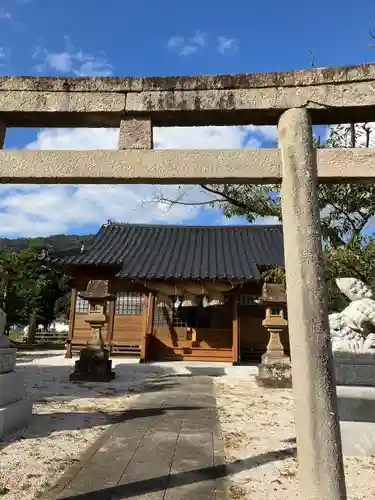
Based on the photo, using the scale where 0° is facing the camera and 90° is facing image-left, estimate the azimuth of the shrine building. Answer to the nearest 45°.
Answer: approximately 0°

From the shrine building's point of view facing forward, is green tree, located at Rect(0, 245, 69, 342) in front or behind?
behind

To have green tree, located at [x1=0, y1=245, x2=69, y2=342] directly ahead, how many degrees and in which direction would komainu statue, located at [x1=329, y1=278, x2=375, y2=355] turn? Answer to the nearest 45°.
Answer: approximately 45° to its right

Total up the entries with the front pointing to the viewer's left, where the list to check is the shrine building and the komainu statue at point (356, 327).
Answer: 1

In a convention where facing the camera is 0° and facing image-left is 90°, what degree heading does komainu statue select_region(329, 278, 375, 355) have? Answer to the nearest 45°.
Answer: approximately 90°

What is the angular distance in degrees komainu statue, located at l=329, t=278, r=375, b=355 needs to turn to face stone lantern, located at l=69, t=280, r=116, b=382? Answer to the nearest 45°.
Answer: approximately 45° to its right

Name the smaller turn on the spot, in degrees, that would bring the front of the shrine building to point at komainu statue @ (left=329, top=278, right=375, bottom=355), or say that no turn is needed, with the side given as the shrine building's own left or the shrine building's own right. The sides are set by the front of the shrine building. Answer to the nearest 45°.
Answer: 0° — it already faces it

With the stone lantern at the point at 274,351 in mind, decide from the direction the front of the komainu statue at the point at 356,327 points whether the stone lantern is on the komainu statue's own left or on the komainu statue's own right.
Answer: on the komainu statue's own right

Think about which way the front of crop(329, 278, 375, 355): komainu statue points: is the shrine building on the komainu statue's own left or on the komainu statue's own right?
on the komainu statue's own right
